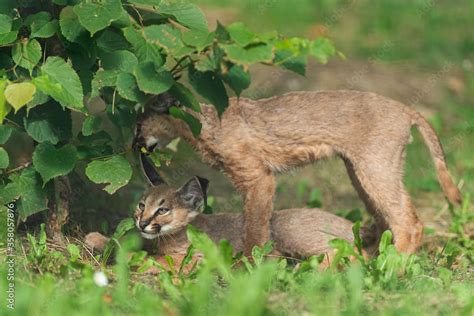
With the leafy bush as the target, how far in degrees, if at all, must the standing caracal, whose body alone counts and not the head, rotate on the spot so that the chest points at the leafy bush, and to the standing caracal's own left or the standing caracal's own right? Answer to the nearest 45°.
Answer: approximately 45° to the standing caracal's own left

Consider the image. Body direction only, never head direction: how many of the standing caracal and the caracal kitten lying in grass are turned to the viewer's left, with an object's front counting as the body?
2

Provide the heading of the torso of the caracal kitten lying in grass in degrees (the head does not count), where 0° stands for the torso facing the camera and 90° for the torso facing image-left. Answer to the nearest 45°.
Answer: approximately 90°

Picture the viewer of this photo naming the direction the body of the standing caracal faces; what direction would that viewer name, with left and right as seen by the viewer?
facing to the left of the viewer
